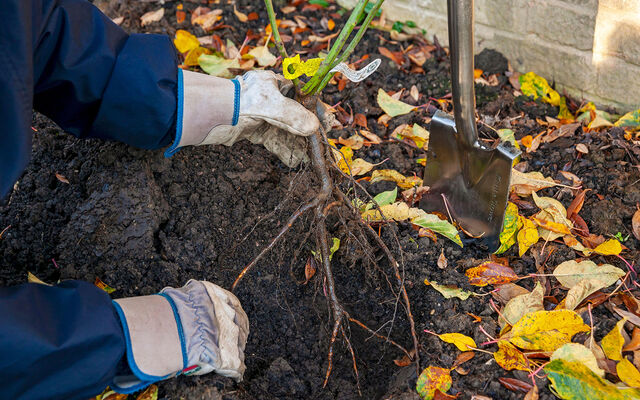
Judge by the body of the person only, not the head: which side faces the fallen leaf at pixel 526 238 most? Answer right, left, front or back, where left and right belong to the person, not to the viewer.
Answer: front

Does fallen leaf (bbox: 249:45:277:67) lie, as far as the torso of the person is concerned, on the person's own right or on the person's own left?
on the person's own left

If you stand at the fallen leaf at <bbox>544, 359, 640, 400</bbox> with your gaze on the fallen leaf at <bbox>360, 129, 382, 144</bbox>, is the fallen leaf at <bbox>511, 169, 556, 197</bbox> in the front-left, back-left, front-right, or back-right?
front-right

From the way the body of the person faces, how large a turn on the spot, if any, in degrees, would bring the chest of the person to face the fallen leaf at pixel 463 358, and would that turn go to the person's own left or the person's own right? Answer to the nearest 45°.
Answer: approximately 45° to the person's own right

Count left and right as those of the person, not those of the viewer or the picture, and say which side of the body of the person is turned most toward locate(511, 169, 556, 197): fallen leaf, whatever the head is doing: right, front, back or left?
front

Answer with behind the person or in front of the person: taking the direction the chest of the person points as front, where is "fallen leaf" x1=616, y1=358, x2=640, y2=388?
in front

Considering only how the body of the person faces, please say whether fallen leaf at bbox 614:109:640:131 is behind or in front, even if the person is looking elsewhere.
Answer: in front

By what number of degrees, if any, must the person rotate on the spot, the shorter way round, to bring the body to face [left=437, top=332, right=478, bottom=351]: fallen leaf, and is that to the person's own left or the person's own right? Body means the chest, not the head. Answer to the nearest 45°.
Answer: approximately 45° to the person's own right

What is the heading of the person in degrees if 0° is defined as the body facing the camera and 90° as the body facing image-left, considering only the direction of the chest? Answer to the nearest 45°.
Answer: approximately 270°

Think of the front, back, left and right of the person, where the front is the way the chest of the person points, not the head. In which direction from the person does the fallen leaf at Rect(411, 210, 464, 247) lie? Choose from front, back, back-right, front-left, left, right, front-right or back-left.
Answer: front

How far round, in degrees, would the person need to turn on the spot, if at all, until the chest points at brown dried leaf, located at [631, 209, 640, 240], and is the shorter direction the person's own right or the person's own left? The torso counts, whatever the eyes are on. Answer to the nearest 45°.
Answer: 0° — they already face it

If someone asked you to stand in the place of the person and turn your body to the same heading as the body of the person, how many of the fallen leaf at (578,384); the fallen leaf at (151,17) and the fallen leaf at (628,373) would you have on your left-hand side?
1

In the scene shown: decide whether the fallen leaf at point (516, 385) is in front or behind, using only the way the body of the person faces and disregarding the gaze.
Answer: in front

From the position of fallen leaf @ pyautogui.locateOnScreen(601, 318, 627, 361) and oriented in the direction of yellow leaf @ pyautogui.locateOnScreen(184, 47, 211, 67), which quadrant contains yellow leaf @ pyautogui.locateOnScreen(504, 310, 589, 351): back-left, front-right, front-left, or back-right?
front-left
